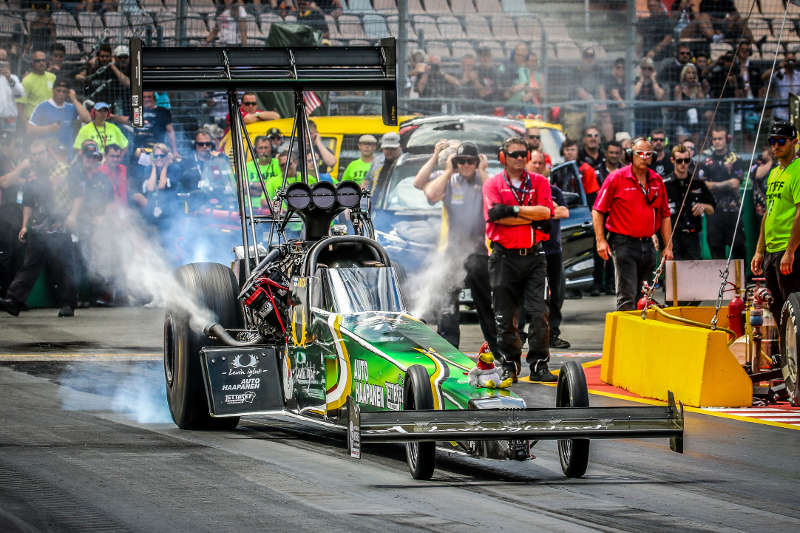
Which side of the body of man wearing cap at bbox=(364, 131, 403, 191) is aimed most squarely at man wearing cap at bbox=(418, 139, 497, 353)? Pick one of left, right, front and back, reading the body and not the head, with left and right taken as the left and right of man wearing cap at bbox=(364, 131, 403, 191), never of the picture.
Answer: front

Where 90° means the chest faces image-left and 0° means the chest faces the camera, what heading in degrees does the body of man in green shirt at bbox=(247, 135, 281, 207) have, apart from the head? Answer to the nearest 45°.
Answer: approximately 0°

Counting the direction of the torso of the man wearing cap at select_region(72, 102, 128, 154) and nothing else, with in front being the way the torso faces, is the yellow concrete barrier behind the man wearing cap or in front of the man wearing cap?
in front

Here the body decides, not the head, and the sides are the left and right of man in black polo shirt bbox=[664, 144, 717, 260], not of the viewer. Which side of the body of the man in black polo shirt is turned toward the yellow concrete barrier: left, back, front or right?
front

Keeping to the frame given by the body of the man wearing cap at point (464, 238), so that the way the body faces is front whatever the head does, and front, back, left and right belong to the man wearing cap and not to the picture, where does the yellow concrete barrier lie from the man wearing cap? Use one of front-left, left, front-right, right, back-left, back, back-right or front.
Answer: front-left

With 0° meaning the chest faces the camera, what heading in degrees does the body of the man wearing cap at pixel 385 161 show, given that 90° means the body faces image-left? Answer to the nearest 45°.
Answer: approximately 0°

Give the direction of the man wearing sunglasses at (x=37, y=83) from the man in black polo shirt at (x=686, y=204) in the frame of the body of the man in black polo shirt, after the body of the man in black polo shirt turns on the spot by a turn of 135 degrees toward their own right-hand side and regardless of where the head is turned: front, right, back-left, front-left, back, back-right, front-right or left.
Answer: front-left

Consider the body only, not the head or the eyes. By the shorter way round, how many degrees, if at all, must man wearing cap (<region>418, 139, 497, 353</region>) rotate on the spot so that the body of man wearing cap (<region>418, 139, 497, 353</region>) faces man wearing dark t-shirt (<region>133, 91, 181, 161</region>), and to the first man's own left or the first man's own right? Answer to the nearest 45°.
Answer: approximately 135° to the first man's own right
